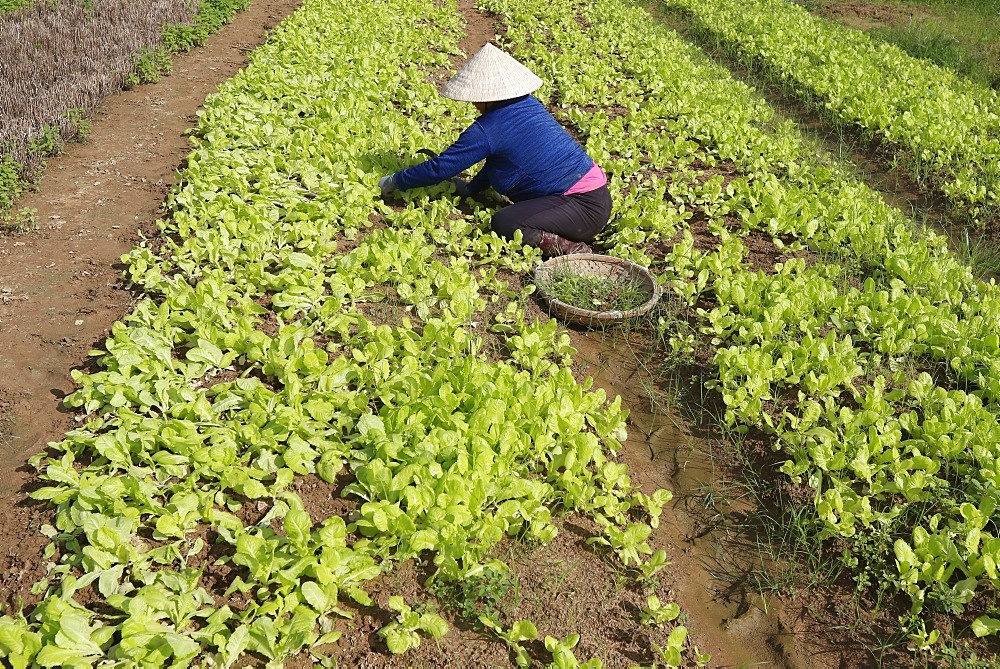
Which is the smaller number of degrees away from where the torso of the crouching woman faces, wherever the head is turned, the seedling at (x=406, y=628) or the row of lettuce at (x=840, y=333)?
the seedling

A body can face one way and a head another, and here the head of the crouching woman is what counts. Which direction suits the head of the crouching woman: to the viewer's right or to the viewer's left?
to the viewer's left

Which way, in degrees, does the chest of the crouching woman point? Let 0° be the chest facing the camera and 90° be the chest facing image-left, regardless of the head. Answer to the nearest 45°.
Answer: approximately 90°

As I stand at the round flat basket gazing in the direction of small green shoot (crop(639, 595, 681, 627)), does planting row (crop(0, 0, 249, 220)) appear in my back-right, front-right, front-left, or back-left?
back-right

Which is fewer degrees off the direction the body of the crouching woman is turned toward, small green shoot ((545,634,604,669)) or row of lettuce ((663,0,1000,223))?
the small green shoot

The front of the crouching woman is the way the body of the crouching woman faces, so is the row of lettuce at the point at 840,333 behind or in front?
behind

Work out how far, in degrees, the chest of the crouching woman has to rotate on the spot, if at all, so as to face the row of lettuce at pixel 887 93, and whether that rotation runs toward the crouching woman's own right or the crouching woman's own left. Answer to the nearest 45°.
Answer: approximately 135° to the crouching woman's own right

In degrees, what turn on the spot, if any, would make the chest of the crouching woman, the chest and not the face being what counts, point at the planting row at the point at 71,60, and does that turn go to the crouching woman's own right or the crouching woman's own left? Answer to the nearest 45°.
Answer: approximately 45° to the crouching woman's own right

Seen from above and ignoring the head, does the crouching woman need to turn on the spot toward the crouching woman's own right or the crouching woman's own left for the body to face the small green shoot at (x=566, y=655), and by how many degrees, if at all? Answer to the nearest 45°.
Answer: approximately 90° to the crouching woman's own left

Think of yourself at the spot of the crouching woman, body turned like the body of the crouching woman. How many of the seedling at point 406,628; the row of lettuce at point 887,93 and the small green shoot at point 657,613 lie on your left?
2
